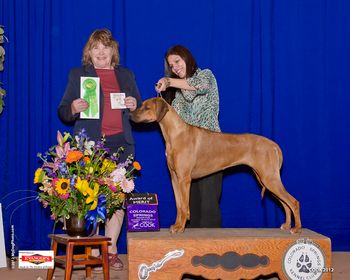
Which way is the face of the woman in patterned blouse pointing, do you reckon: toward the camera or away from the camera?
toward the camera

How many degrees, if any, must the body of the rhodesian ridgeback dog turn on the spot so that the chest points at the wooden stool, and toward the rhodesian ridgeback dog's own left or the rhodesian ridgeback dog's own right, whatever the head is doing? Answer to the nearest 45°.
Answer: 0° — it already faces it

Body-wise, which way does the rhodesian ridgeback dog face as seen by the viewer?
to the viewer's left

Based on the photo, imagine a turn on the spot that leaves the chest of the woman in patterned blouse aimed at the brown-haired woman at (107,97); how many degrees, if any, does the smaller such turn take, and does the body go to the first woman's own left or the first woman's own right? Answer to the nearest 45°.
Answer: approximately 45° to the first woman's own right

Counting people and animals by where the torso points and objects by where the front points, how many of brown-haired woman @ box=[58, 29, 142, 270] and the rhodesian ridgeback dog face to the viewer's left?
1

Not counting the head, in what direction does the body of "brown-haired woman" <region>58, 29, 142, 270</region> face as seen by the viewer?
toward the camera

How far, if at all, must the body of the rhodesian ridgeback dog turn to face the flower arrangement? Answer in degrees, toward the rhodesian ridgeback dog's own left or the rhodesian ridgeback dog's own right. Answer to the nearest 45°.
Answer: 0° — it already faces it

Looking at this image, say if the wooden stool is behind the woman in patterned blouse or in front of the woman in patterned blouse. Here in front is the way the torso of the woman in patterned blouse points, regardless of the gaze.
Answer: in front

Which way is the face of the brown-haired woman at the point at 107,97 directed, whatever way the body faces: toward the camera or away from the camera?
toward the camera

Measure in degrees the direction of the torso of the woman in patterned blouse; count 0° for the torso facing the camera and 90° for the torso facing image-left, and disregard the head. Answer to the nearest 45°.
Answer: approximately 45°

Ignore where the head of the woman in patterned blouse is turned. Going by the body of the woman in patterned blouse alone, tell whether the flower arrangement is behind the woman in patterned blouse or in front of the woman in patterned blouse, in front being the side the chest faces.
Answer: in front

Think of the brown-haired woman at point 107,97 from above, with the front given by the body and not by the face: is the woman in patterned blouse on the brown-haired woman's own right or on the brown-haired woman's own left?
on the brown-haired woman's own left
